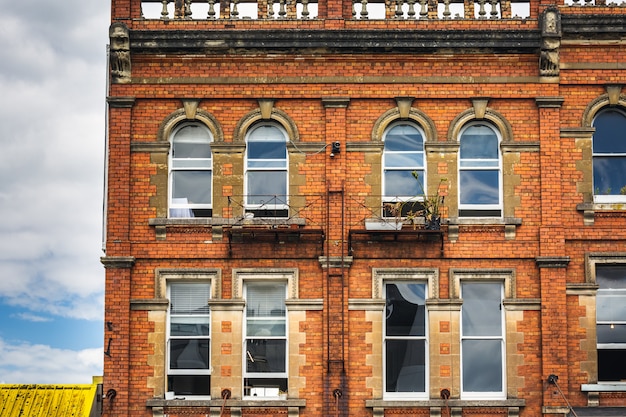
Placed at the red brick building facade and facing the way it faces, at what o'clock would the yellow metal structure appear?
The yellow metal structure is roughly at 3 o'clock from the red brick building facade.

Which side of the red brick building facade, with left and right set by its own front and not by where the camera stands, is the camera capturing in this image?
front
